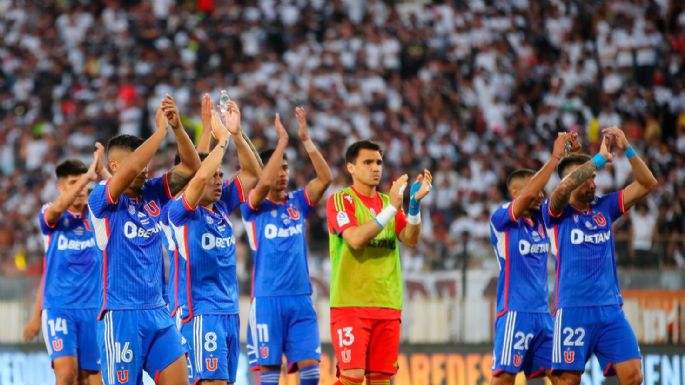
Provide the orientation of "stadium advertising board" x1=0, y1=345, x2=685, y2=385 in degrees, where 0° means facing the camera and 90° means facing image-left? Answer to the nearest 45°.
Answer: approximately 0°
